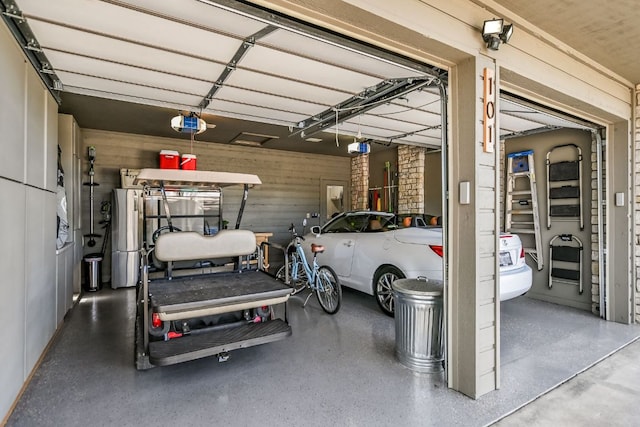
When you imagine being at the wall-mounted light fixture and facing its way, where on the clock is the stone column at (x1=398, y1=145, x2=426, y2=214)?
The stone column is roughly at 7 o'clock from the wall-mounted light fixture.

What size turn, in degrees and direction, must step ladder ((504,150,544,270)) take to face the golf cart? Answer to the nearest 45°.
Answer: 0° — it already faces it

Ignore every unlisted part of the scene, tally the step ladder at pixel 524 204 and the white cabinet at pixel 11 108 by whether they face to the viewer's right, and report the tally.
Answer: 1

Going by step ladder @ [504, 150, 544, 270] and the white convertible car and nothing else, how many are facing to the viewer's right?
0

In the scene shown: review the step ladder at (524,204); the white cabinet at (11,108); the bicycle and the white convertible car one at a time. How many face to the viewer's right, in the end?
1

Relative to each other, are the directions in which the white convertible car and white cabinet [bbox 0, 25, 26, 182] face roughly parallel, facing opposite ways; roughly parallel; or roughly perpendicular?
roughly perpendicular

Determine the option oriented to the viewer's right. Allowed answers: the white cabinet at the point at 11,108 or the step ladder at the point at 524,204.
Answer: the white cabinet

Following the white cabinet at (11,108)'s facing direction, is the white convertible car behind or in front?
in front

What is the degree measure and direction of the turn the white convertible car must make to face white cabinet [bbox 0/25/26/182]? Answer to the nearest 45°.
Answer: approximately 90° to its left

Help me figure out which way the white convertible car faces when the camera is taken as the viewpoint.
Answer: facing away from the viewer and to the left of the viewer

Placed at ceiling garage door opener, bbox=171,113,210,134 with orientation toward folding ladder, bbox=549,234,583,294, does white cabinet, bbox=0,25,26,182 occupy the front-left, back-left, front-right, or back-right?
back-right

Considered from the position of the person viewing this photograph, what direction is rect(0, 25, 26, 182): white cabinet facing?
facing to the right of the viewer

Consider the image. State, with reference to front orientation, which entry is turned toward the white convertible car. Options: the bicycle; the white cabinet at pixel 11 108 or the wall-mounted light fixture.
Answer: the white cabinet

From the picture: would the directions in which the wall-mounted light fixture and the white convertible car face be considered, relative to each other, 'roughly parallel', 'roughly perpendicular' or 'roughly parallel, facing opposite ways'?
roughly parallel, facing opposite ways

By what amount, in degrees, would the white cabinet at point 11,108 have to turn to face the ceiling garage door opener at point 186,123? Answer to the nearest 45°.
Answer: approximately 45° to its left

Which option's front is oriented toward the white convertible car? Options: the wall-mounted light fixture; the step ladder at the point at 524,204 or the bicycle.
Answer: the step ladder

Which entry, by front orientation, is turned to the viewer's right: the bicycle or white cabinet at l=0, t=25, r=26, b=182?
the white cabinet
